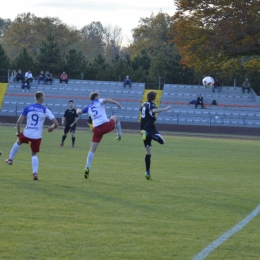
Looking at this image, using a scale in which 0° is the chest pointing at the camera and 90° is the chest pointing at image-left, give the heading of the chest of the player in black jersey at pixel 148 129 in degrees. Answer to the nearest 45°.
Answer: approximately 225°

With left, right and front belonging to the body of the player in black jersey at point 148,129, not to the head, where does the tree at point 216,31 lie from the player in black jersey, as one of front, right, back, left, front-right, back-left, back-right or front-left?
front-left
